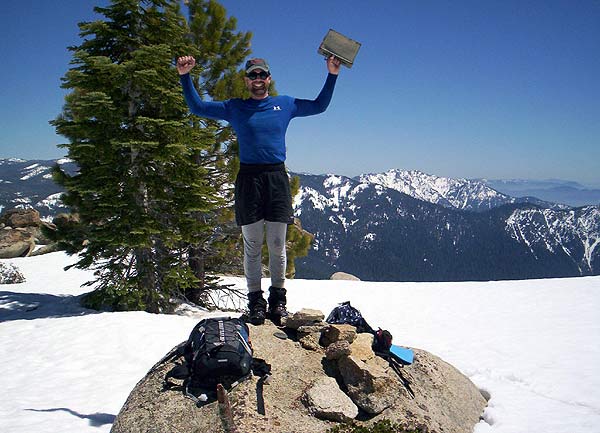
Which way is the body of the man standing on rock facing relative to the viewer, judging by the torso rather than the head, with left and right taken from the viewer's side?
facing the viewer

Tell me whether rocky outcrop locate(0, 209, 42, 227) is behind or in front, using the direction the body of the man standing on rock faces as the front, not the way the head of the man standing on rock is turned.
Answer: behind

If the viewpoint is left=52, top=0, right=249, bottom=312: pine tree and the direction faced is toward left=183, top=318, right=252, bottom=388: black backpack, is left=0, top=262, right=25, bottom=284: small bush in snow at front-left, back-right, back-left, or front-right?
back-right

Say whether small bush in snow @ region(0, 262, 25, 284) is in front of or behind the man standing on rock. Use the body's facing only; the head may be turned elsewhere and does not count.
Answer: behind

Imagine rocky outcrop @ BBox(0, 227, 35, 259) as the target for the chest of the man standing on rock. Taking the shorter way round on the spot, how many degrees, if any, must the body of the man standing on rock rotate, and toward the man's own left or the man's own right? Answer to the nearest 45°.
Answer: approximately 135° to the man's own right

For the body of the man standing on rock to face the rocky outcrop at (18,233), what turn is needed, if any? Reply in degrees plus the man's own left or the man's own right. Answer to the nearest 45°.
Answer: approximately 135° to the man's own right
